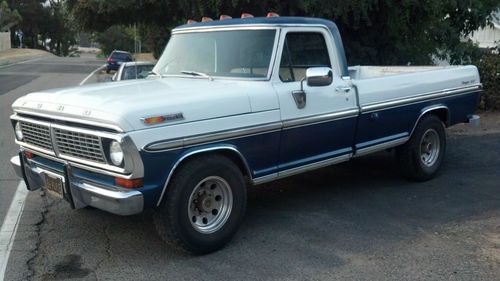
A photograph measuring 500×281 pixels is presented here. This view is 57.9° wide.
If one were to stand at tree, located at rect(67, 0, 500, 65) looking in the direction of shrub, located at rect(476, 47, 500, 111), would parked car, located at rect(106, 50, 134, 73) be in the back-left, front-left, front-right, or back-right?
back-left

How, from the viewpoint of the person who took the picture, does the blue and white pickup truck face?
facing the viewer and to the left of the viewer

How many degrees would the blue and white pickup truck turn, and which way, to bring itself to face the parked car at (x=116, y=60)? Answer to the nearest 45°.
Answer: approximately 135° to its right

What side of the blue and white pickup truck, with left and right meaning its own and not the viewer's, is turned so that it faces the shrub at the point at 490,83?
back
